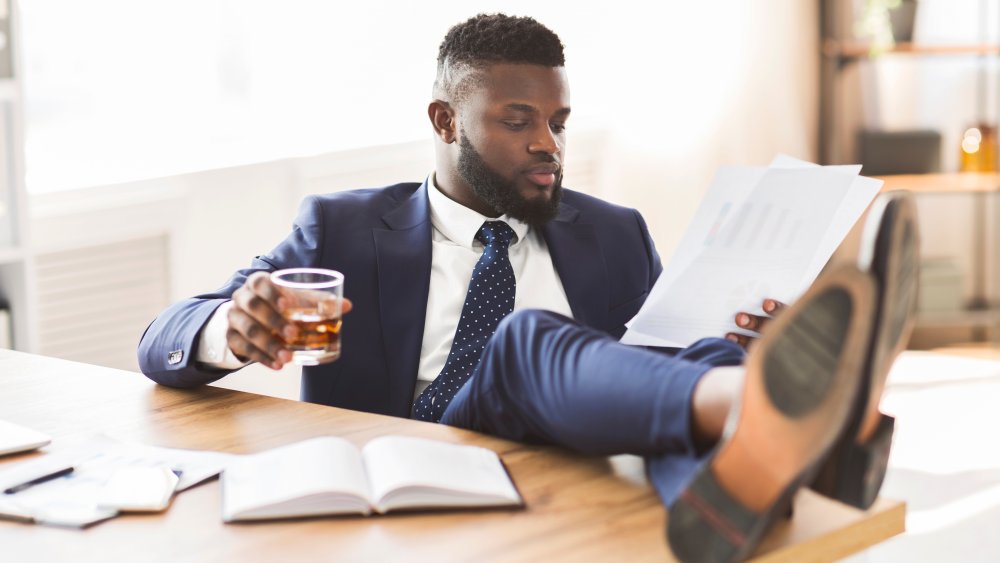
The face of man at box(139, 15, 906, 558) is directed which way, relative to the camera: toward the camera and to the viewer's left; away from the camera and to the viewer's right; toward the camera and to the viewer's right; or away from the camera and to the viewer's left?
toward the camera and to the viewer's right

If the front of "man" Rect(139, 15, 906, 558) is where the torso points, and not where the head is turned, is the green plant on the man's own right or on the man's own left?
on the man's own left

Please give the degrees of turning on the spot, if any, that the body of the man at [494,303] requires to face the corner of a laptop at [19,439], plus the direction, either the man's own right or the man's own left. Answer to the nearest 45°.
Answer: approximately 90° to the man's own right

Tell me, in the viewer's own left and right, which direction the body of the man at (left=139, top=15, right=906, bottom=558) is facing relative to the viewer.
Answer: facing the viewer and to the right of the viewer

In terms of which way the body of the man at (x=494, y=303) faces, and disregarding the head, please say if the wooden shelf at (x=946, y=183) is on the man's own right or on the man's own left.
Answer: on the man's own left
